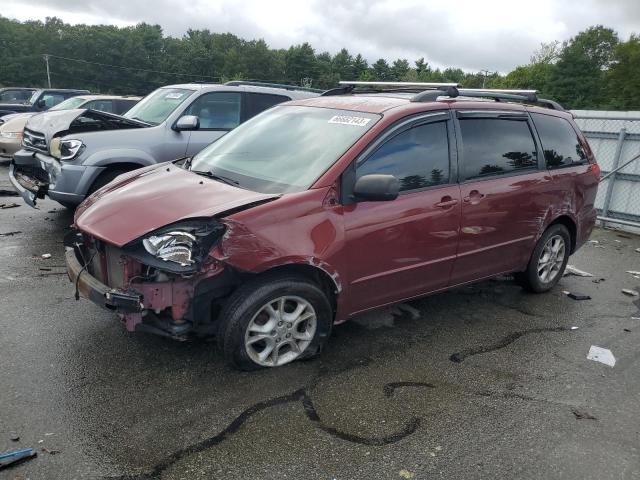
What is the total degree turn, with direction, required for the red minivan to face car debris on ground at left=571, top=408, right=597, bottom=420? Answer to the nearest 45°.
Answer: approximately 135° to its left

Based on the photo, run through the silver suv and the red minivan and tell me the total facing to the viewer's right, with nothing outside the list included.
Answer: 0

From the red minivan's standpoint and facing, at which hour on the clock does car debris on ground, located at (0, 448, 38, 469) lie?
The car debris on ground is roughly at 12 o'clock from the red minivan.

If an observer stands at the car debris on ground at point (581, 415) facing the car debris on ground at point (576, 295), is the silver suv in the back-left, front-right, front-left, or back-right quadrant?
front-left

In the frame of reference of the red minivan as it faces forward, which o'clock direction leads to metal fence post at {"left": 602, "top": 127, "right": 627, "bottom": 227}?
The metal fence post is roughly at 6 o'clock from the red minivan.

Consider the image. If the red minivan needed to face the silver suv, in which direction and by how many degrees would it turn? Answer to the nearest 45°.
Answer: approximately 90° to its right

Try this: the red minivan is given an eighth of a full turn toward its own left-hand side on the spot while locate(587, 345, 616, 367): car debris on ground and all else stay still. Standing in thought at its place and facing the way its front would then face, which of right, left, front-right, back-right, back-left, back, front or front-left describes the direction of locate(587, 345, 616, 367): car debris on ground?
left

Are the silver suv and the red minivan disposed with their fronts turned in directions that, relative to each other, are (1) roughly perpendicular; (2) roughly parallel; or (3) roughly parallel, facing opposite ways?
roughly parallel

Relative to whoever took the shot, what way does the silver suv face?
facing the viewer and to the left of the viewer

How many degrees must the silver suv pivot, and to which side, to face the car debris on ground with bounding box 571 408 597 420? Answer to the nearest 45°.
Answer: approximately 90° to its left

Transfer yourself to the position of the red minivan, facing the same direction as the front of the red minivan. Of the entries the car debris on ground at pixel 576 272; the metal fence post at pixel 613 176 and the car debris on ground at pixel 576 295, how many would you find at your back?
3

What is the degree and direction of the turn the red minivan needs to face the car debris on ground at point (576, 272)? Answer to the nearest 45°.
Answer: approximately 180°

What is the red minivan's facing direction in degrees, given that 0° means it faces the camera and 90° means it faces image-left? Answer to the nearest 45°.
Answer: approximately 45°

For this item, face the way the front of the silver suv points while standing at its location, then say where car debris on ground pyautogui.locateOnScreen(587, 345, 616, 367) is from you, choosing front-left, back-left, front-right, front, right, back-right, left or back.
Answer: left
